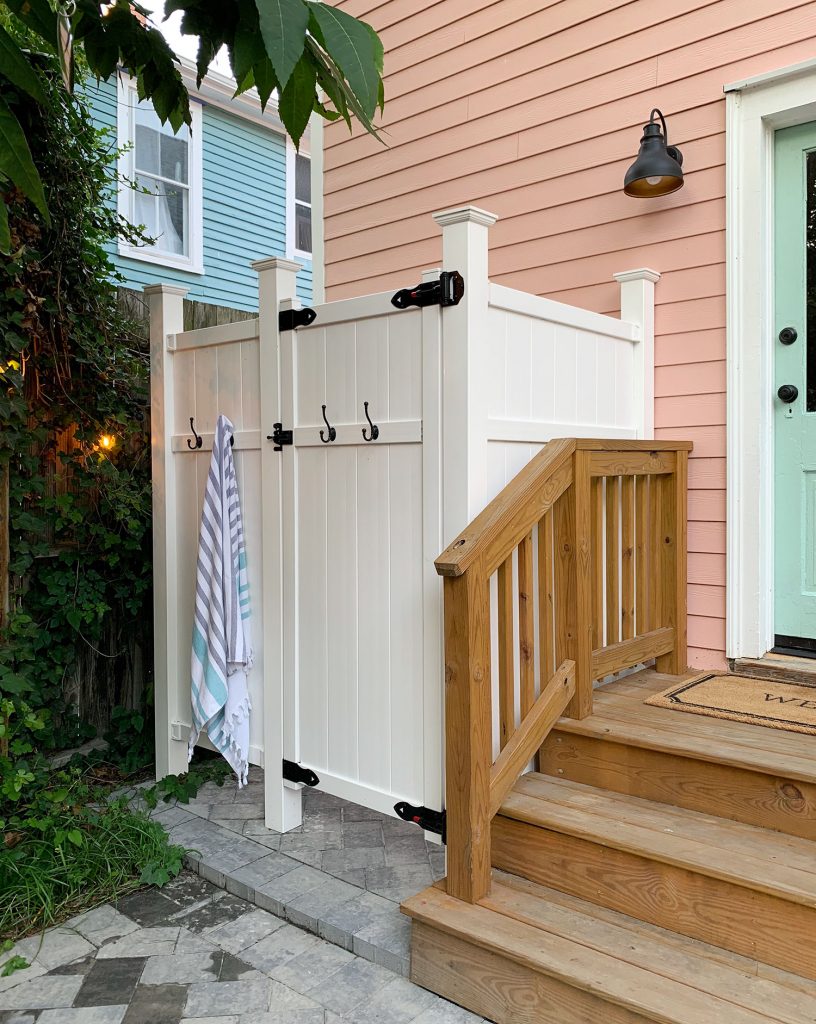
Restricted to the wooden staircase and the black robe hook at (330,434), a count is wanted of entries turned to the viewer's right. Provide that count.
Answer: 0

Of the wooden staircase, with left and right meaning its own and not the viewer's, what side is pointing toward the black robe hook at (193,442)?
right

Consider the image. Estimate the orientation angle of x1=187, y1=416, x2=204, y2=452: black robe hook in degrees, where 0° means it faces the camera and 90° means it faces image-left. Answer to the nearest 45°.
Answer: approximately 45°

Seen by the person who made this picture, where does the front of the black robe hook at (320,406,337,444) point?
facing the viewer and to the left of the viewer

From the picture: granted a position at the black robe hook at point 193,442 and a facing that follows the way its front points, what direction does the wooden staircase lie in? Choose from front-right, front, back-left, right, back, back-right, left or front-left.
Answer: left

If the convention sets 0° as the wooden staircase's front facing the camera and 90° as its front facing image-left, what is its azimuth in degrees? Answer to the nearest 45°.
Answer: approximately 45°

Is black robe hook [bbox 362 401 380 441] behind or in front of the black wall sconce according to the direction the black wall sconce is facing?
in front

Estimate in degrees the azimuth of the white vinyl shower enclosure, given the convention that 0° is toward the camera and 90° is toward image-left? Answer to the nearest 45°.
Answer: approximately 45°

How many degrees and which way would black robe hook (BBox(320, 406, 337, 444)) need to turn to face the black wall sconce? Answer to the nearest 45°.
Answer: approximately 135° to its left

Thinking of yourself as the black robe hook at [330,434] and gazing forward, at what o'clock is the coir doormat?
The coir doormat is roughly at 8 o'clock from the black robe hook.
